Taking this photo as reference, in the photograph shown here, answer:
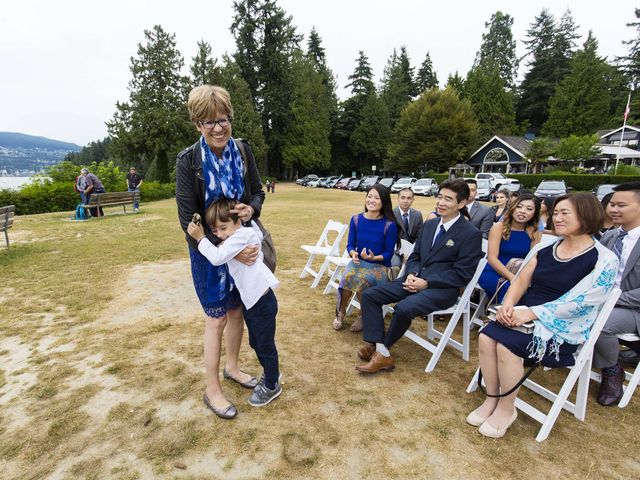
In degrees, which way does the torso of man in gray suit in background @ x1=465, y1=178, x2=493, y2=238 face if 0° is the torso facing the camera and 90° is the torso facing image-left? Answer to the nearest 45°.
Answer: approximately 45°

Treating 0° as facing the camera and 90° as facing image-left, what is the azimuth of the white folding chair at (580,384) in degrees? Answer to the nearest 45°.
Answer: approximately 45°

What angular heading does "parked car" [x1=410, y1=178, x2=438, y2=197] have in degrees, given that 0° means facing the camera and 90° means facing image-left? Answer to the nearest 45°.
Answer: approximately 45°

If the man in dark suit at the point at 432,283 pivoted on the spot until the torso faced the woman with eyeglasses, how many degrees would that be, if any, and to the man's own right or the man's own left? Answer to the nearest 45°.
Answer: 0° — they already face them

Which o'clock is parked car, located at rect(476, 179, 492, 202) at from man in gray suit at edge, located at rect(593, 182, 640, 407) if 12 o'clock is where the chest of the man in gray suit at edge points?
The parked car is roughly at 4 o'clock from the man in gray suit at edge.

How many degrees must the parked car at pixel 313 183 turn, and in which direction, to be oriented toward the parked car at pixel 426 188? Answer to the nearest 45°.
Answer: approximately 90° to its left

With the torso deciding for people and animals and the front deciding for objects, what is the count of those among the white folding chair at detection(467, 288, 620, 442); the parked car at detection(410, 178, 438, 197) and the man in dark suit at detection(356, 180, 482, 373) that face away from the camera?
0

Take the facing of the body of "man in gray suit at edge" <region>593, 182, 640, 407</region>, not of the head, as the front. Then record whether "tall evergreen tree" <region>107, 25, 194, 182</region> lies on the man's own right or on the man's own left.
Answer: on the man's own right

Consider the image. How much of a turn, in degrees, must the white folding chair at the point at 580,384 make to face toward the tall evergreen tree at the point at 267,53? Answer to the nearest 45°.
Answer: approximately 90° to its right

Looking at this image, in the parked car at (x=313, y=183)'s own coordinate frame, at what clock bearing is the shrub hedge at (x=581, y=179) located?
The shrub hedge is roughly at 9 o'clock from the parked car.

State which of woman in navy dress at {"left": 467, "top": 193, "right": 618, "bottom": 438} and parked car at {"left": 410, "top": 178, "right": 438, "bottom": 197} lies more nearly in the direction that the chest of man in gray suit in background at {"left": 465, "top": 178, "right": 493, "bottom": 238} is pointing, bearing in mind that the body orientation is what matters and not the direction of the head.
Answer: the woman in navy dress

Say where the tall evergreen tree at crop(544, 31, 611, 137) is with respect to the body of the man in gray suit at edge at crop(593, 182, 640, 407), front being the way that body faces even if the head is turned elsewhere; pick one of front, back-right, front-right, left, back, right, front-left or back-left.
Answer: back-right
